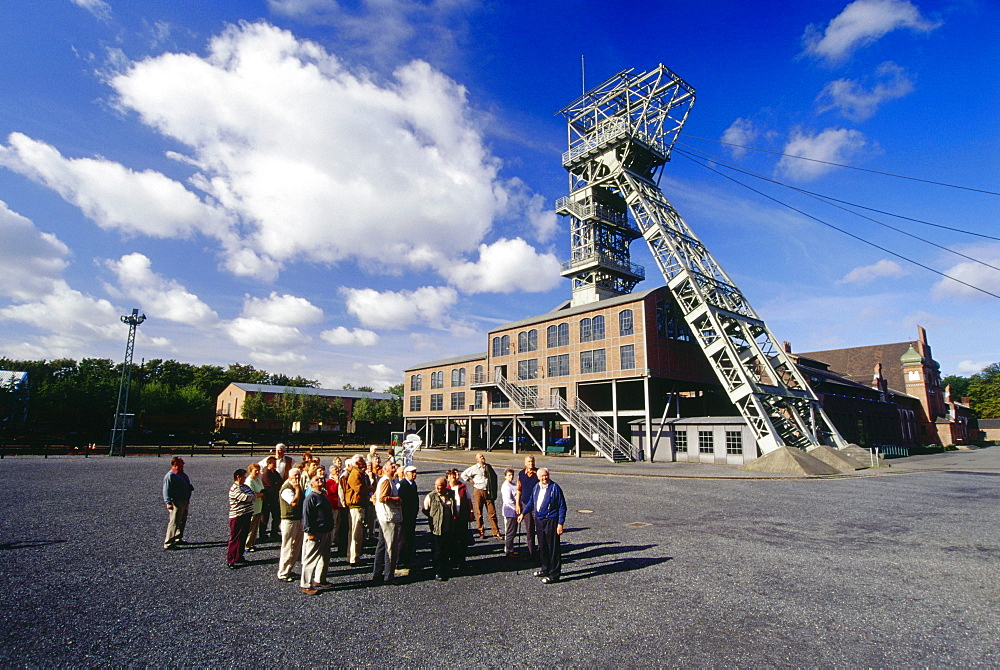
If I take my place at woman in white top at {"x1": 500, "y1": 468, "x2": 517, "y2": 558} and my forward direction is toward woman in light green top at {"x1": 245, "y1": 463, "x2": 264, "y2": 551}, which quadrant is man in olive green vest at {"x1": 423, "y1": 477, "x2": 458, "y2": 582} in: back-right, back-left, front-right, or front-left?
front-left

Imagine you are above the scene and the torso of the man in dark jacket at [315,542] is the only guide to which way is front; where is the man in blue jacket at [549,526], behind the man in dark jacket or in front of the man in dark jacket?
in front

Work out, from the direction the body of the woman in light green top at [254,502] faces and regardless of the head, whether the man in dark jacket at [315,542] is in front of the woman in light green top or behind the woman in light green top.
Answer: in front

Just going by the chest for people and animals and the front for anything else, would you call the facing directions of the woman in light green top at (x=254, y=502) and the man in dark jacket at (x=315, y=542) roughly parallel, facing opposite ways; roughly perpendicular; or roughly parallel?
roughly parallel

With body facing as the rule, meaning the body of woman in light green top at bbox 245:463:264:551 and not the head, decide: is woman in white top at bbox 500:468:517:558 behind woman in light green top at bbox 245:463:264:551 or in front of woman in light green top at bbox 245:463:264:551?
in front

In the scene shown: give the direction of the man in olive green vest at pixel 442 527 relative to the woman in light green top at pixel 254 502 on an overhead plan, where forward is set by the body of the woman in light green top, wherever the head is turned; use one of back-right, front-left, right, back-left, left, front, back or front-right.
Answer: front

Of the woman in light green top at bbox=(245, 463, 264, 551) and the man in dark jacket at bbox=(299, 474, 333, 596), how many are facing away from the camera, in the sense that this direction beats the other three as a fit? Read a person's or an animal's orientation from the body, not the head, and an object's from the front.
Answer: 0

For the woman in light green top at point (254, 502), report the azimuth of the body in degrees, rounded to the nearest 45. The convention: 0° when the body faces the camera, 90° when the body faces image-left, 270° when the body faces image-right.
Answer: approximately 315°

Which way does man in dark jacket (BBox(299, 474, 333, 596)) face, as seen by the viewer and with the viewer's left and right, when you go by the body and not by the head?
facing the viewer and to the right of the viewer

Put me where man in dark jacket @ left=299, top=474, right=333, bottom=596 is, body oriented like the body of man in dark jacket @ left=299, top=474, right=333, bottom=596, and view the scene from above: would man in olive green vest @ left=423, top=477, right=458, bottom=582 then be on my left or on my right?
on my left

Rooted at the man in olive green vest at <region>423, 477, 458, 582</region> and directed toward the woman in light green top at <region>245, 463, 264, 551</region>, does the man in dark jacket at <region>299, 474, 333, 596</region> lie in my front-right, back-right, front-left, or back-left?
front-left

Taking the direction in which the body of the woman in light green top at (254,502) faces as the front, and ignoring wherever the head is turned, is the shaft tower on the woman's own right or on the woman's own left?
on the woman's own left
